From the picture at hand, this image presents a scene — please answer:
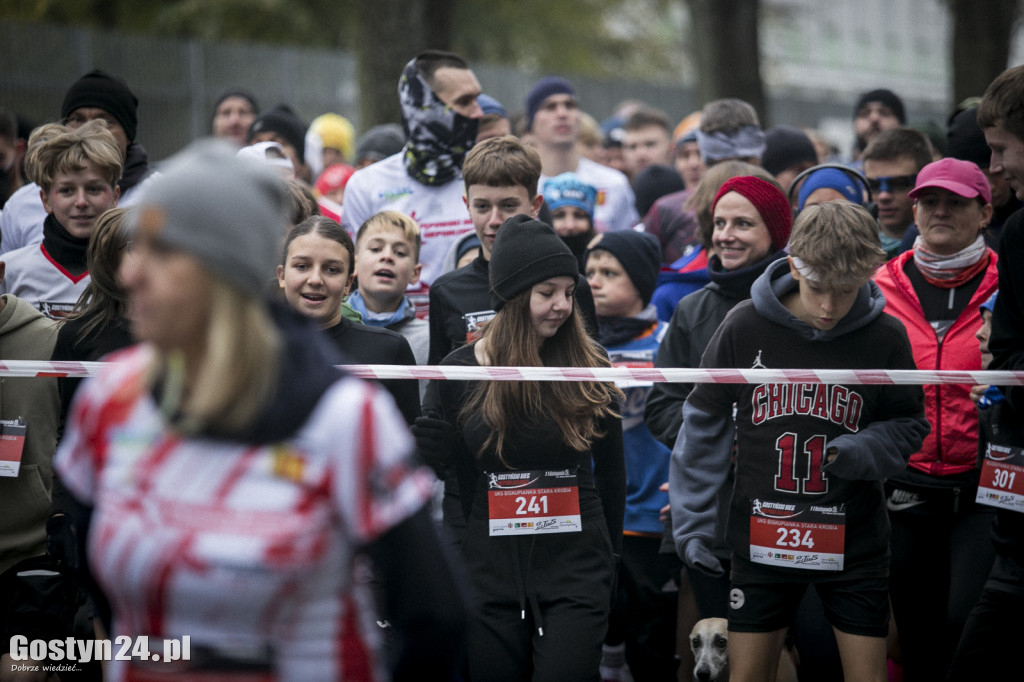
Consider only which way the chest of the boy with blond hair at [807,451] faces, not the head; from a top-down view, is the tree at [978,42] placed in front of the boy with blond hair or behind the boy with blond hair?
behind

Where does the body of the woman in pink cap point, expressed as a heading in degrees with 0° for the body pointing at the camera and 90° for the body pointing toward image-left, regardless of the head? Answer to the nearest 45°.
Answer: approximately 0°

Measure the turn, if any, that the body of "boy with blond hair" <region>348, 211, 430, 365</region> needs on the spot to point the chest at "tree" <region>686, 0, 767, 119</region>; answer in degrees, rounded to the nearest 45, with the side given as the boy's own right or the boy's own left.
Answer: approximately 135° to the boy's own left

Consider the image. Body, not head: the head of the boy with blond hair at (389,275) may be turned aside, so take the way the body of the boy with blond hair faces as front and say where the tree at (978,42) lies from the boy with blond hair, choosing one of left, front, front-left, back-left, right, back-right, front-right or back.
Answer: back-left

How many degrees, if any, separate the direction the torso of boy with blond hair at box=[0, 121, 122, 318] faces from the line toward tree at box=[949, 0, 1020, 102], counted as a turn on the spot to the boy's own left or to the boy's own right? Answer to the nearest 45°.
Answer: approximately 135° to the boy's own left

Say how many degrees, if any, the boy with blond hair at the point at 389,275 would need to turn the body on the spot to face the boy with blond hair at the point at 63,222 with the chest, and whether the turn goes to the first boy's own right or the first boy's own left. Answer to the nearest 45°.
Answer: approximately 90° to the first boy's own right
